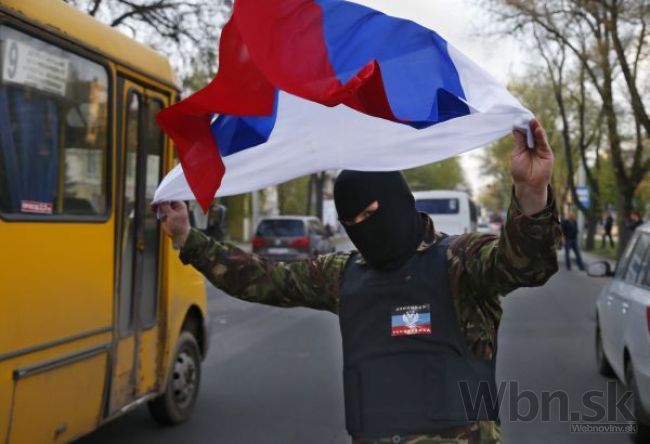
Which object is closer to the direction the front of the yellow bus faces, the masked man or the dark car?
the dark car

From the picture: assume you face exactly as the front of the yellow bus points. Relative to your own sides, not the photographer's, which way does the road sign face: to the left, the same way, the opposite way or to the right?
the opposite way

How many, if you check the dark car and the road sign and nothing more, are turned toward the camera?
1

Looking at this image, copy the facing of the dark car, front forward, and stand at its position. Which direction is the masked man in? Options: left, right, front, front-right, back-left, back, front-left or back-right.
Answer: back-right

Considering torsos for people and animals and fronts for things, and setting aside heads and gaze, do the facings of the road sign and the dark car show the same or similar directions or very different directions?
very different directions

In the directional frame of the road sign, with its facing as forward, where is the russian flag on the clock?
The russian flag is roughly at 12 o'clock from the road sign.

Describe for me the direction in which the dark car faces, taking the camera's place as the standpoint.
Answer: facing away from the viewer and to the right of the viewer

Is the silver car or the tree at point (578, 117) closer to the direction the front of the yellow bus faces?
the tree

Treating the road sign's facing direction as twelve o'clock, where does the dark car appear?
The dark car is roughly at 1 o'clock from the road sign.
